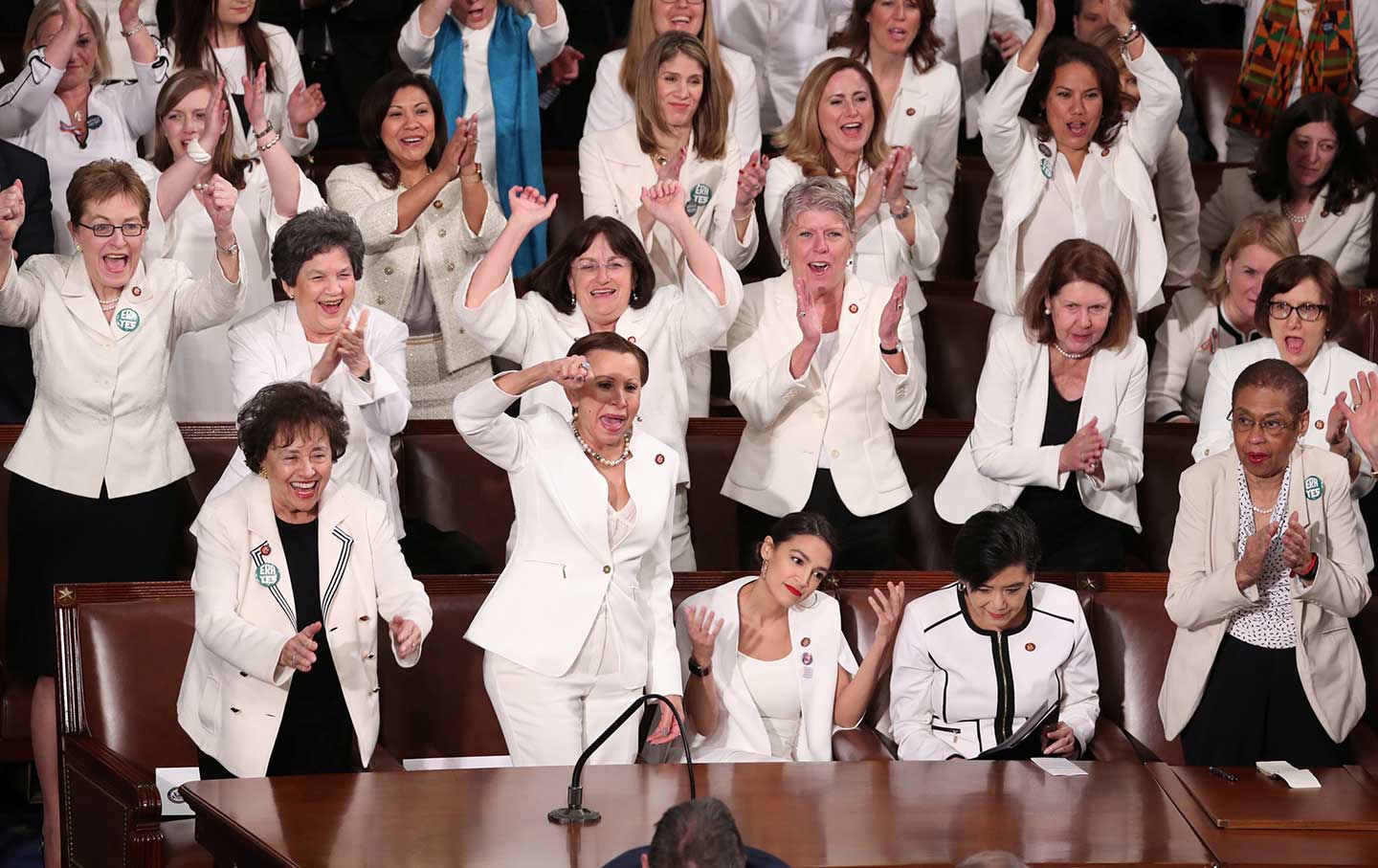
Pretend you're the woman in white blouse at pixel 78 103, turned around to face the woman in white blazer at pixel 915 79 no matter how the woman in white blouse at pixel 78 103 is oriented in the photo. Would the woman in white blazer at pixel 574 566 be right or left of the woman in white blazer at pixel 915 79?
right

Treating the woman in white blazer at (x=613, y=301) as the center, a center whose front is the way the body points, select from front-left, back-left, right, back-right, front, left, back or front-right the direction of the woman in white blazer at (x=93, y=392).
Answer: right

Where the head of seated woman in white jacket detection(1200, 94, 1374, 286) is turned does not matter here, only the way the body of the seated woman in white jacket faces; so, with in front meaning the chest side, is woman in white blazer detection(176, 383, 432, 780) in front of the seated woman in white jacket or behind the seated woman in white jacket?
in front

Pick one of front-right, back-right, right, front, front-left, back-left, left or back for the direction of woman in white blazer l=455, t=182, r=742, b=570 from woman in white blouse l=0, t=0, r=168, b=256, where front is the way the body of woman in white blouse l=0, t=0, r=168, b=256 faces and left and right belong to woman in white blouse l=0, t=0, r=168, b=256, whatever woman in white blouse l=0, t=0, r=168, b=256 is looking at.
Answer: front-left

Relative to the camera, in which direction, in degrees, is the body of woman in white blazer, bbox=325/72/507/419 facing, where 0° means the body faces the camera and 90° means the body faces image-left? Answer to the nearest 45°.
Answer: approximately 315°

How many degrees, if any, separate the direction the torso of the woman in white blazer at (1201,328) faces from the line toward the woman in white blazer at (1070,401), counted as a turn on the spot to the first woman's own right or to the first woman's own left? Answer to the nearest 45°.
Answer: approximately 45° to the first woman's own right

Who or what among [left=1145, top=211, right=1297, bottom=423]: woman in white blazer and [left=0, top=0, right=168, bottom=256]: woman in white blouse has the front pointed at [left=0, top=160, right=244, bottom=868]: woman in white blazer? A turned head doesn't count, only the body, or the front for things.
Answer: [left=0, top=0, right=168, bottom=256]: woman in white blouse

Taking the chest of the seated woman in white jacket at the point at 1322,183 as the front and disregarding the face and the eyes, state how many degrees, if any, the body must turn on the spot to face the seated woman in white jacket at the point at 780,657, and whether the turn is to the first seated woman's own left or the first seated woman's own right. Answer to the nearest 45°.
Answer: approximately 45° to the first seated woman's own right

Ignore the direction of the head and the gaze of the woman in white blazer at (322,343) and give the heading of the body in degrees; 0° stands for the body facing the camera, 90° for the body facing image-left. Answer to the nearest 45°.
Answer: approximately 315°
